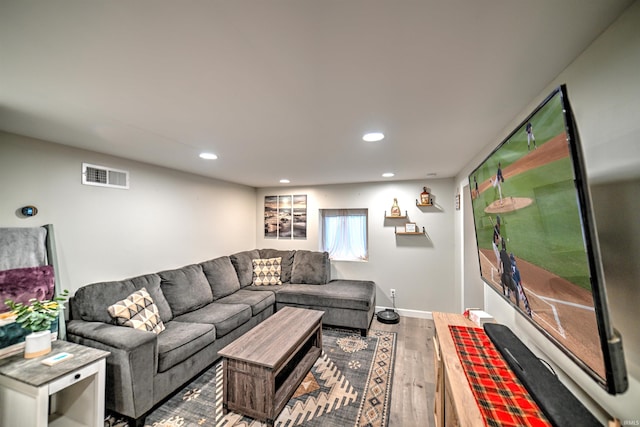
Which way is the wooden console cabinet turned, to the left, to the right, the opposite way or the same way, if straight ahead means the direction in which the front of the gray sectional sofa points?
the opposite way

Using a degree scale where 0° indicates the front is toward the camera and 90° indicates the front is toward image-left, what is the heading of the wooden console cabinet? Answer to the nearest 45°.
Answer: approximately 90°

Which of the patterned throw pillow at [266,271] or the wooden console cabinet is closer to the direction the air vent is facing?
the wooden console cabinet

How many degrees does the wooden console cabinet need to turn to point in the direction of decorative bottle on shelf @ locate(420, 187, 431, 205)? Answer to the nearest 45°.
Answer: approximately 90° to its right

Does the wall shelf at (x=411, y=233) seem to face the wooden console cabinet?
yes

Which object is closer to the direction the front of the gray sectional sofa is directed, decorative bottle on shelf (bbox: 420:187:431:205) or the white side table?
the decorative bottle on shelf

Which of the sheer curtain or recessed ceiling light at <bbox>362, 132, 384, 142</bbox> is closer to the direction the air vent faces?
the recessed ceiling light

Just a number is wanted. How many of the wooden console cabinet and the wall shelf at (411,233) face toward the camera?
1

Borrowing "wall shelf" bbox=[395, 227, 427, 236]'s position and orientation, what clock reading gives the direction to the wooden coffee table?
The wooden coffee table is roughly at 1 o'clock from the wall shelf.

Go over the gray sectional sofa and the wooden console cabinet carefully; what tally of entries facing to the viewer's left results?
1
